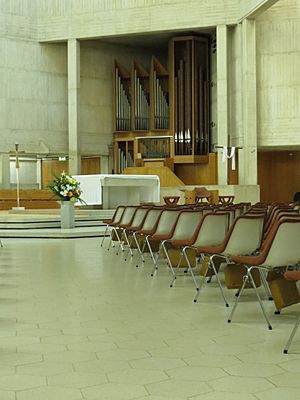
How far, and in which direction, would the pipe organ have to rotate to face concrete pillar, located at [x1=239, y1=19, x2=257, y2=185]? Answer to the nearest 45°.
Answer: approximately 45° to its left

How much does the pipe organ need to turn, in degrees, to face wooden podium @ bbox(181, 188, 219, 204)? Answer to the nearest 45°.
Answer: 0° — it already faces it

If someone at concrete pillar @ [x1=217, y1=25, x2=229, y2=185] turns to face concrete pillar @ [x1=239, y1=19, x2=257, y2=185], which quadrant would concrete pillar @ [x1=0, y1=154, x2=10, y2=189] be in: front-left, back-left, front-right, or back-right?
back-right

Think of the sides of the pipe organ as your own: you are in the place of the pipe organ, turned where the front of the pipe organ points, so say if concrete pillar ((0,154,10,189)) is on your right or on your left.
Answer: on your right

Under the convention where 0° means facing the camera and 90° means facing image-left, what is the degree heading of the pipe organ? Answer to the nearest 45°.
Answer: approximately 0°

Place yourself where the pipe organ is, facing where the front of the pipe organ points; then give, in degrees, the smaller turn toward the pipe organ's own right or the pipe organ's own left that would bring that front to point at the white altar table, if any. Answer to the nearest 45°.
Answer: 0° — it already faces it

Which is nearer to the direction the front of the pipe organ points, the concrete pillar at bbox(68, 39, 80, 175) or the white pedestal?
the white pedestal

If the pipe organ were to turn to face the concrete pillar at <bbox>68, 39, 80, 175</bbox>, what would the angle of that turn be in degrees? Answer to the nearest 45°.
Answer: approximately 90° to its right
